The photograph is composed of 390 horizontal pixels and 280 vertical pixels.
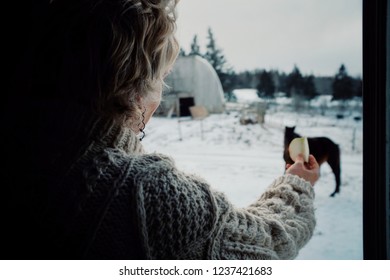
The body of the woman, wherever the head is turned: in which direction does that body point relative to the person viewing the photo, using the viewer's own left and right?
facing away from the viewer and to the right of the viewer

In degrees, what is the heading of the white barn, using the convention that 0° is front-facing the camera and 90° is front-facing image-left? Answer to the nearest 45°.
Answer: approximately 0°

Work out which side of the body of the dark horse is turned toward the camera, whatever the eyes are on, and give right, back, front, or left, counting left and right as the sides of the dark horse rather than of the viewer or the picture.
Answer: left

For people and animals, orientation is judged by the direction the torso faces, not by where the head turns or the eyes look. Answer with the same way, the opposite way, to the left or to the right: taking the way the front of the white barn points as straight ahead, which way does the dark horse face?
to the right

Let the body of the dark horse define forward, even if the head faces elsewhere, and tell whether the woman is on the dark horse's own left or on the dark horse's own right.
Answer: on the dark horse's own left

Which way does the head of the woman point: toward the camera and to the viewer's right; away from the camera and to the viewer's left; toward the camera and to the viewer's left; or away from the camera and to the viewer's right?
away from the camera and to the viewer's right

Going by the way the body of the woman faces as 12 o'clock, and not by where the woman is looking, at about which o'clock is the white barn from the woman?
The white barn is roughly at 11 o'clock from the woman.
